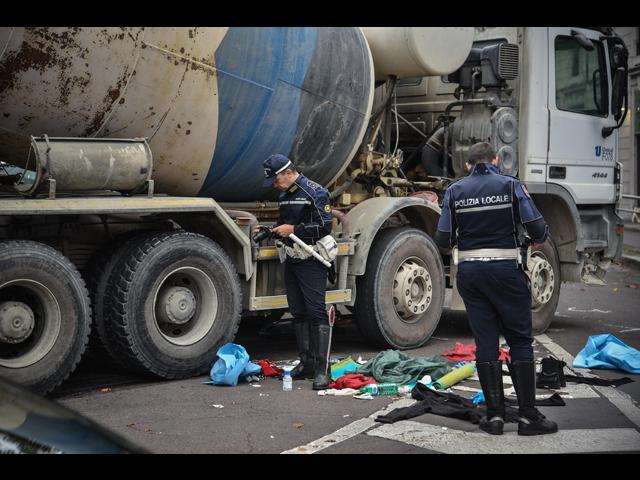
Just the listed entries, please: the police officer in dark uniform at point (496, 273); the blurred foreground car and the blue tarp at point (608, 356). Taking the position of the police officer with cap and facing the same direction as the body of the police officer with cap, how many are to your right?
0

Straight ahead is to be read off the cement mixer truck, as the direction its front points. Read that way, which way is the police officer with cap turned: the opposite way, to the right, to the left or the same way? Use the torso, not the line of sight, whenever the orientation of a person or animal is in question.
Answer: the opposite way

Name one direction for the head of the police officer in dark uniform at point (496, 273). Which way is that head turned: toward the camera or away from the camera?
away from the camera

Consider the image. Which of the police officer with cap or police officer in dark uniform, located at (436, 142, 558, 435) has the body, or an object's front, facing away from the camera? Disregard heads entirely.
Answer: the police officer in dark uniform

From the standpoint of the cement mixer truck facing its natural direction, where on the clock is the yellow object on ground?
The yellow object on ground is roughly at 2 o'clock from the cement mixer truck.

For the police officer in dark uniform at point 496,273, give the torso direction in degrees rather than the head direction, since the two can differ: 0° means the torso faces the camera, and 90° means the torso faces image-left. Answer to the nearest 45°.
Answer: approximately 180°

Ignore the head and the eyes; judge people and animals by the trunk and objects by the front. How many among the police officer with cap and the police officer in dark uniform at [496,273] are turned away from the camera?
1

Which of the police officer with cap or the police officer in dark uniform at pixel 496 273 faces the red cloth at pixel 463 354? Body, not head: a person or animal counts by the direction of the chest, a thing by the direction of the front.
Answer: the police officer in dark uniform
